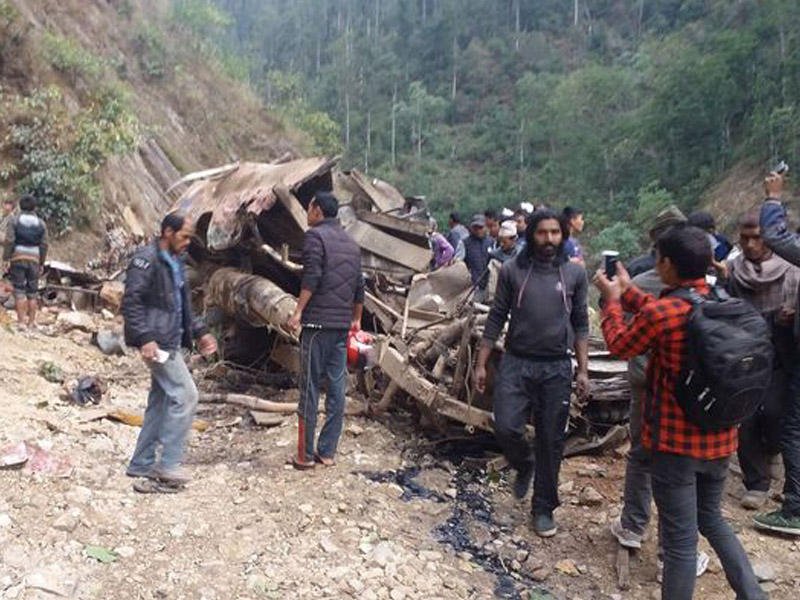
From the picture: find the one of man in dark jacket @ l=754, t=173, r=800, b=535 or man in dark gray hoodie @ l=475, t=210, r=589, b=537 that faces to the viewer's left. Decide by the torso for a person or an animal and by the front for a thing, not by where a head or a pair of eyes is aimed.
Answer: the man in dark jacket

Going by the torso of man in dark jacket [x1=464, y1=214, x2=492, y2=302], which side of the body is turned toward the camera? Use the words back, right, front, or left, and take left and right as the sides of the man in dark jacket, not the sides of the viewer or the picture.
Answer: front

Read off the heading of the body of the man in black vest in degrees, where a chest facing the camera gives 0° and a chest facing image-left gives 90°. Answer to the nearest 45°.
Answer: approximately 135°

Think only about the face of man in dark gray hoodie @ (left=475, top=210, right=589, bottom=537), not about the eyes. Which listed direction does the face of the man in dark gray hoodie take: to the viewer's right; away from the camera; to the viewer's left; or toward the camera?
toward the camera

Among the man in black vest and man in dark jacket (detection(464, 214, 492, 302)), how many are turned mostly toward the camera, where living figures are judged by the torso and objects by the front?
1

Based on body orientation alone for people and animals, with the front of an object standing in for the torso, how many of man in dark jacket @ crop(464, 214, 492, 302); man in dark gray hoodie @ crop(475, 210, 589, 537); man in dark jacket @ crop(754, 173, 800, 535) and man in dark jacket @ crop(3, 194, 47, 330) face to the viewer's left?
1

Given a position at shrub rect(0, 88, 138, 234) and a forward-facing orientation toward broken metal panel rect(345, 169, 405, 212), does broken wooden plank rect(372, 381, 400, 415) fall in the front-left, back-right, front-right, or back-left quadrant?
front-right

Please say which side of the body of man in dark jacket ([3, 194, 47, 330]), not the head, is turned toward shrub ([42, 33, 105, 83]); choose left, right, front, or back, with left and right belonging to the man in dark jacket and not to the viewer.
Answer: front

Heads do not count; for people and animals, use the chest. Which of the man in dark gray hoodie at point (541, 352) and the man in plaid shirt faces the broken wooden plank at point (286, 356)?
the man in plaid shirt

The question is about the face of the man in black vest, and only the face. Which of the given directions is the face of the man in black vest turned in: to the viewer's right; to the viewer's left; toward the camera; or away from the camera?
to the viewer's left

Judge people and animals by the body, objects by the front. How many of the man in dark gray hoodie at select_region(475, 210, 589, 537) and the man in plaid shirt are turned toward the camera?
1

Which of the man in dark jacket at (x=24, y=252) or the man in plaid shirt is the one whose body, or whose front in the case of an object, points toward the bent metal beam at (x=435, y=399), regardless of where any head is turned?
the man in plaid shirt

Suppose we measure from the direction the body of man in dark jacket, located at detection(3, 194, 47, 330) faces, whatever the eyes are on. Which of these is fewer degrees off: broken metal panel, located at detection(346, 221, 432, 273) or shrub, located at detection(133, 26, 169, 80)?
the shrub

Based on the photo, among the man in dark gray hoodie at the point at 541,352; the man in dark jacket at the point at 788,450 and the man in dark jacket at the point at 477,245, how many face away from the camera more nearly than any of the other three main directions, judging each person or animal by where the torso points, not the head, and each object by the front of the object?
0

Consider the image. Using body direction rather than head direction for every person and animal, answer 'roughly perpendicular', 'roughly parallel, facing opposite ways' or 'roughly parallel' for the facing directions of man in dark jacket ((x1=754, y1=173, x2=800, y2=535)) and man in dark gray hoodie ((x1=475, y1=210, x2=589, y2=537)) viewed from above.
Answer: roughly perpendicular

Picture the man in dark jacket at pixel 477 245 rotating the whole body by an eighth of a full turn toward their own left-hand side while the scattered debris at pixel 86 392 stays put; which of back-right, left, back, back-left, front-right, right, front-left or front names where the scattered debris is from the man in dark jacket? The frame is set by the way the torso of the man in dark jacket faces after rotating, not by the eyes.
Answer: right

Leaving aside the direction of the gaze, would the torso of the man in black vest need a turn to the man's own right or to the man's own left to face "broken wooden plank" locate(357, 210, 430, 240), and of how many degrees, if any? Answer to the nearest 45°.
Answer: approximately 45° to the man's own right
